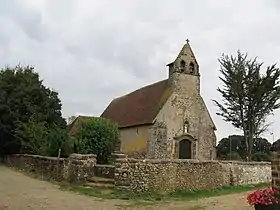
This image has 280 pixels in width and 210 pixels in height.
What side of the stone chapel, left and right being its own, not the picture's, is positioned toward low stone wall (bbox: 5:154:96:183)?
right

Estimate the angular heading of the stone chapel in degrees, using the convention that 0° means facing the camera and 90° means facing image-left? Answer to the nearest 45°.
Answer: approximately 315°

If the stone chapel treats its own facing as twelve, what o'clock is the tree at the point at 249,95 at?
The tree is roughly at 10 o'clock from the stone chapel.

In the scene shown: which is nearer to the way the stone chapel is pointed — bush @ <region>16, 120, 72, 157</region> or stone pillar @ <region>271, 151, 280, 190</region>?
the stone pillar

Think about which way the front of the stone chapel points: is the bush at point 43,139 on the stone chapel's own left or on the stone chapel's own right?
on the stone chapel's own right

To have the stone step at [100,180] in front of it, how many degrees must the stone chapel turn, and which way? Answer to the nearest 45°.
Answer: approximately 45° to its right

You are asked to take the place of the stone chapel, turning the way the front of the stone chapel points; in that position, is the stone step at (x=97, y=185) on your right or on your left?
on your right

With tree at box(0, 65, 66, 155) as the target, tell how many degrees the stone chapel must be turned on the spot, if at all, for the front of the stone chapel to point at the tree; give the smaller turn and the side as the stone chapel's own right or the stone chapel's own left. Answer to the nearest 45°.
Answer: approximately 135° to the stone chapel's own right

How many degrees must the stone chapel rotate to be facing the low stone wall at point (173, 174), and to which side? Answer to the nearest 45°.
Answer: approximately 45° to its right
